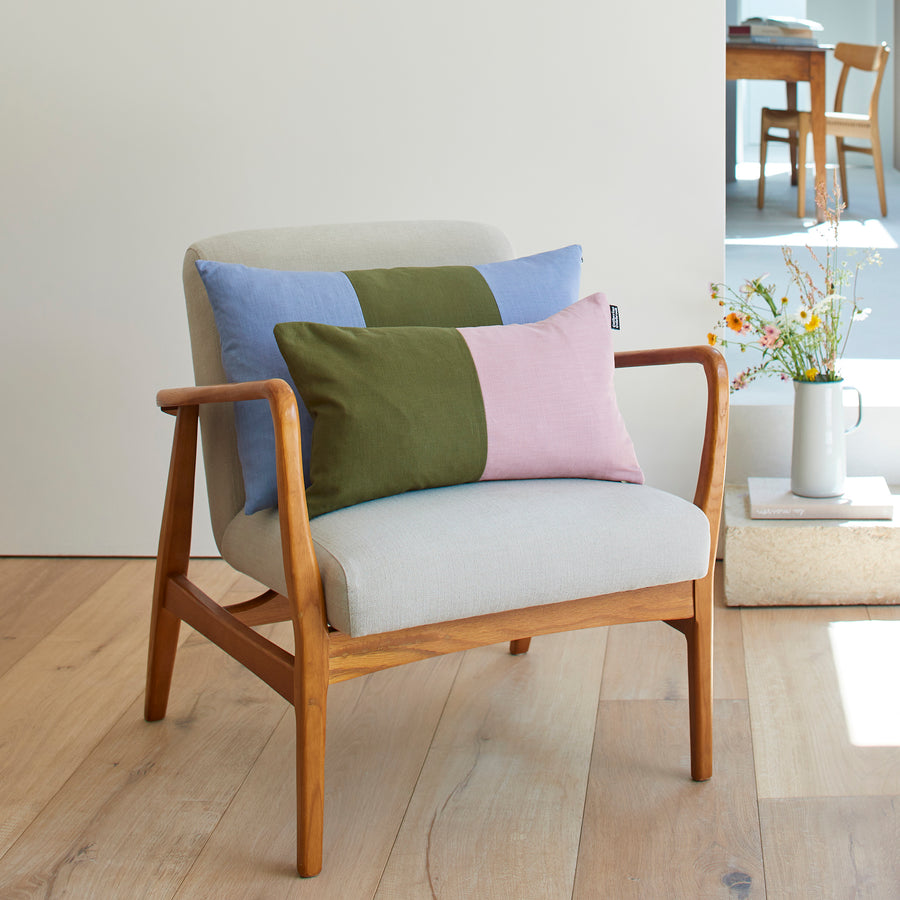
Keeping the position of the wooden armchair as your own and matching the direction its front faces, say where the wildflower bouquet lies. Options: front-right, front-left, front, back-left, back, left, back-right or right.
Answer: left

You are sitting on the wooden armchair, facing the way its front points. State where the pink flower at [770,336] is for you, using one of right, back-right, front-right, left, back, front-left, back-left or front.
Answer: left

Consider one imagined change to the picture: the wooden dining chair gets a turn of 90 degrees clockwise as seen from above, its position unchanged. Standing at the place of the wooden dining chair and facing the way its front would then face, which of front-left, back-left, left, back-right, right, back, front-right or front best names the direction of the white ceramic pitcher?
back-left

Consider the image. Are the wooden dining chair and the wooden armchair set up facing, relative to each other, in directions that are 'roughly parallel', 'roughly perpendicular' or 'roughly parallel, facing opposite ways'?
roughly perpendicular

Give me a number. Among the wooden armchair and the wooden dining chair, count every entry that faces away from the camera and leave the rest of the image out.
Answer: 0

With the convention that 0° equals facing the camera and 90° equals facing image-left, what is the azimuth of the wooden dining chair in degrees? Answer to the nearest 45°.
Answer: approximately 45°

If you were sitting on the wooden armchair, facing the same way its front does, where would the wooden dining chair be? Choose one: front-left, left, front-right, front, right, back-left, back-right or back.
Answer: left

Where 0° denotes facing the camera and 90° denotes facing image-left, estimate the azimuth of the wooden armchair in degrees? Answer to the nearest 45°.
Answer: approximately 315°

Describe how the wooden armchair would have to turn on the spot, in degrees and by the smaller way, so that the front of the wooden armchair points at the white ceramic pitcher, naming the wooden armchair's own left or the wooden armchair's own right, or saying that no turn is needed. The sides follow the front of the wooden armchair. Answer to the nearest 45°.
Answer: approximately 90° to the wooden armchair's own left

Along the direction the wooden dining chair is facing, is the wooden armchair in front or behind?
in front
